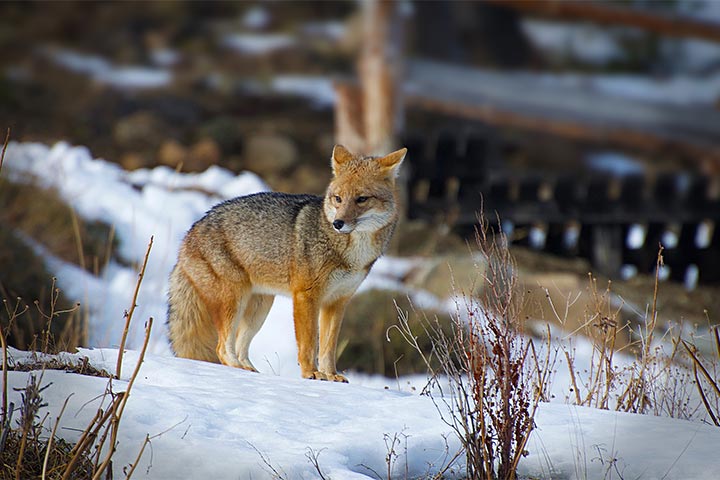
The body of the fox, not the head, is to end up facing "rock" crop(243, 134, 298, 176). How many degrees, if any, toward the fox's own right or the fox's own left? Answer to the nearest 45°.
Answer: approximately 135° to the fox's own left

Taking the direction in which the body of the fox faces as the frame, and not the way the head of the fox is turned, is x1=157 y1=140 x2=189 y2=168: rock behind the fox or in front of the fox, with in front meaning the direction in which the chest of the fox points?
behind

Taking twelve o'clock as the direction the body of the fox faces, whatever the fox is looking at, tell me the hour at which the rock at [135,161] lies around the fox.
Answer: The rock is roughly at 7 o'clock from the fox.

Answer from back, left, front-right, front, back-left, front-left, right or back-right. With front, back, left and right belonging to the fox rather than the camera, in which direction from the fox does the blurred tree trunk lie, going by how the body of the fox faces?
back-left

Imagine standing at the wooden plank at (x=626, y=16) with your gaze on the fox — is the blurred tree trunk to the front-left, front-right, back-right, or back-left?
front-right

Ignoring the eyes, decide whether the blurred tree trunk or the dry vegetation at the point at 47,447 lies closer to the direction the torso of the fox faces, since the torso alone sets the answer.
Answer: the dry vegetation

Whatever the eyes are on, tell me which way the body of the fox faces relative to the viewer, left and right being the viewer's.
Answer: facing the viewer and to the right of the viewer

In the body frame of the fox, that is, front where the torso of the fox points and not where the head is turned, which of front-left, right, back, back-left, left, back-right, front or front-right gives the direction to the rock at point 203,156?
back-left

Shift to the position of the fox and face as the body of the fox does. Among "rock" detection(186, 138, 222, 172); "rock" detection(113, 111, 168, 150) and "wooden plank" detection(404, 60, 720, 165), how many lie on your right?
0

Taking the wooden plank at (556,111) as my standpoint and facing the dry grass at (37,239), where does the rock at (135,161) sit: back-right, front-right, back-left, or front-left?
front-right

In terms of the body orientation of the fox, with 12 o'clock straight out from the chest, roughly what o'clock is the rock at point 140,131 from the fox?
The rock is roughly at 7 o'clock from the fox.

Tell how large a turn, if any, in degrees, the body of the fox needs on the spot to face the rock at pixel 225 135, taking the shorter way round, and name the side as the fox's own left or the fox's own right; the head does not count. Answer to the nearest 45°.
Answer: approximately 135° to the fox's own left

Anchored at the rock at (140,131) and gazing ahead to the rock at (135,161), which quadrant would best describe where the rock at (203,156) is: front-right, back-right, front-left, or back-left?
front-left

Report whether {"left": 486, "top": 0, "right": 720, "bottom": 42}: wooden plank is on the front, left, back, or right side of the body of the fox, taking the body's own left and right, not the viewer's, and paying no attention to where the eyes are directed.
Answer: left

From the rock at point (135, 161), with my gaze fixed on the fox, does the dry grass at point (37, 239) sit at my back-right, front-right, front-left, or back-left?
front-right
